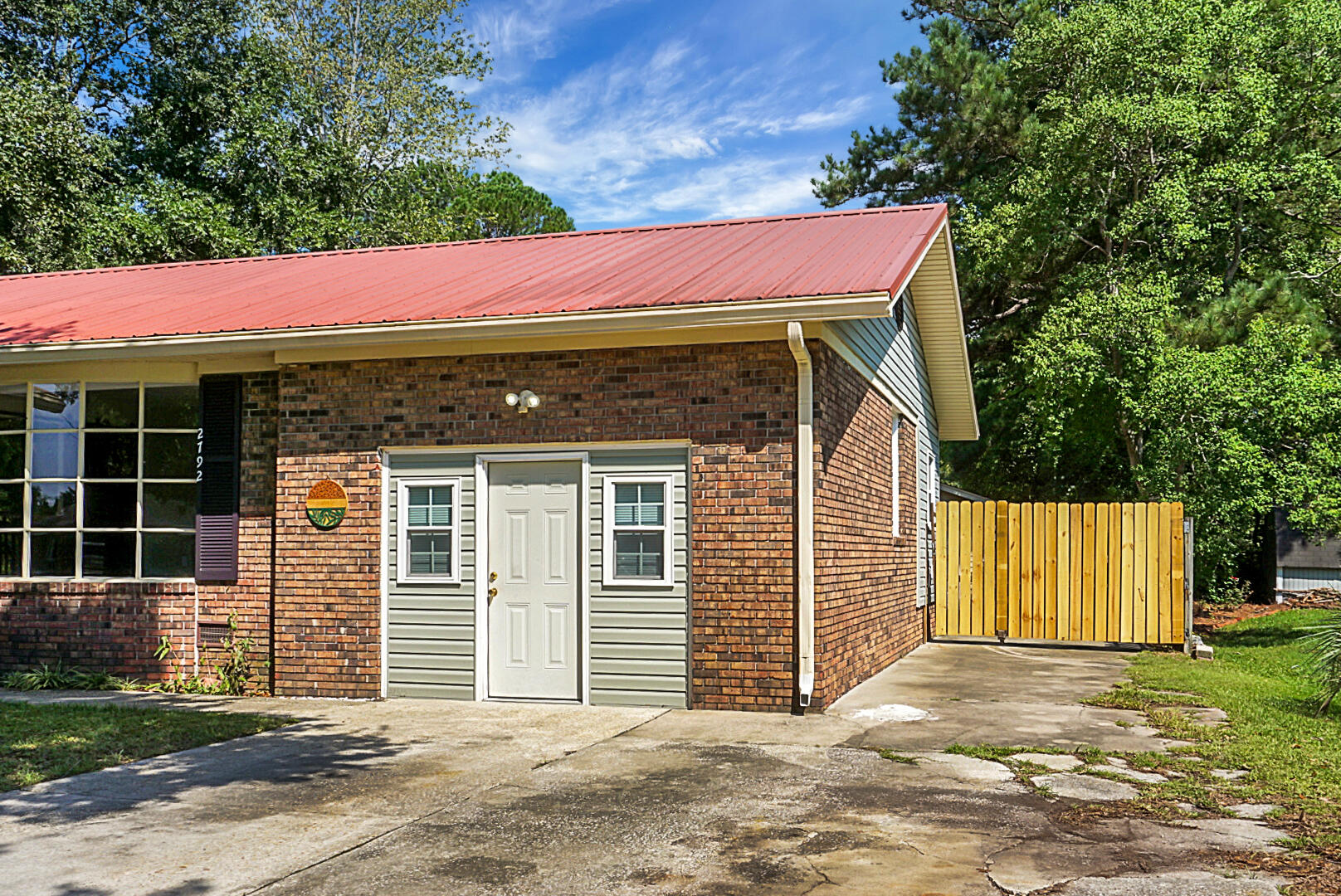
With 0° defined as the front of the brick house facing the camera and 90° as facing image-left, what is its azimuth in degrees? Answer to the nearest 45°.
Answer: approximately 0°

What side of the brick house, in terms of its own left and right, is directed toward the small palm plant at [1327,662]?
left

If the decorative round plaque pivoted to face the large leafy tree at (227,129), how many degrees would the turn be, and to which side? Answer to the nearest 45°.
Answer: approximately 180°

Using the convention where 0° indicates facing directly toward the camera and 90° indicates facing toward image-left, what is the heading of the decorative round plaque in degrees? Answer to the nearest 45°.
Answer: approximately 0°

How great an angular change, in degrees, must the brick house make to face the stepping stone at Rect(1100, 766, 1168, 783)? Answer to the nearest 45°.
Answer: approximately 45° to its left

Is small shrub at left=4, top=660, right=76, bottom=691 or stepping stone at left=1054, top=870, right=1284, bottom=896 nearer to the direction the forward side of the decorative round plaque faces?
the stepping stone

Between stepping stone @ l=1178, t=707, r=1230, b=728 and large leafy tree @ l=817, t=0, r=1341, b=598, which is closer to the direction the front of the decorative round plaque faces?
the stepping stone

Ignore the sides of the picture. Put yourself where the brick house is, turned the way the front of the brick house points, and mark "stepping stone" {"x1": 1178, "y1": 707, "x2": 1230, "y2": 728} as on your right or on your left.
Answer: on your left

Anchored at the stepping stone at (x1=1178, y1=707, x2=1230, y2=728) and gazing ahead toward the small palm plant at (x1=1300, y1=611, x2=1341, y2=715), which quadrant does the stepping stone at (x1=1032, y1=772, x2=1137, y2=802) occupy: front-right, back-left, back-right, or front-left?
back-right
